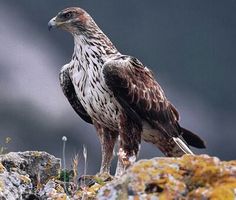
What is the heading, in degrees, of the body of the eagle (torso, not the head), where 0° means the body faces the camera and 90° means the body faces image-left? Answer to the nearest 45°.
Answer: approximately 45°

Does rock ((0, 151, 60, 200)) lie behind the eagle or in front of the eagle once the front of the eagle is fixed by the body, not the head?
in front
